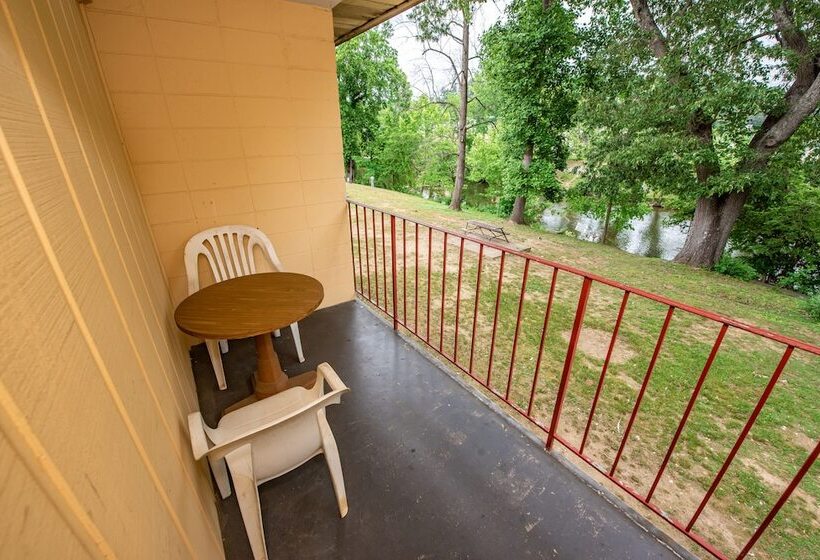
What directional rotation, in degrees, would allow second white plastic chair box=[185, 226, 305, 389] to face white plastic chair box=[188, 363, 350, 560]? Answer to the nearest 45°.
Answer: approximately 45° to its right

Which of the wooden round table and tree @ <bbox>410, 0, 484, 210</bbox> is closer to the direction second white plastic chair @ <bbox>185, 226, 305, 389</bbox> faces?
the wooden round table

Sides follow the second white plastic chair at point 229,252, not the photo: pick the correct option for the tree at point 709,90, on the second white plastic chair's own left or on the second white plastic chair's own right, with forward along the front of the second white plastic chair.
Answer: on the second white plastic chair's own left

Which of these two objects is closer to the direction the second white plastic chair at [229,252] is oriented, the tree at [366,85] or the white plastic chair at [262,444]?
the white plastic chair

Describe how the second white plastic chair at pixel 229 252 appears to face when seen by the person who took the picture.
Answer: facing the viewer and to the right of the viewer

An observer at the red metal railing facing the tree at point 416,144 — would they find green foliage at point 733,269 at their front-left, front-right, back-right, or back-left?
front-right

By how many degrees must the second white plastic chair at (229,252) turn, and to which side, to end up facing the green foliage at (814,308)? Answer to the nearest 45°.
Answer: approximately 45° to its left

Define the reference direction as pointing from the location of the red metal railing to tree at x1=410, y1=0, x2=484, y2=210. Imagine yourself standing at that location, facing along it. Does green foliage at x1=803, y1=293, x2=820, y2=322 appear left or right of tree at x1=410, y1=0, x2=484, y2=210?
right

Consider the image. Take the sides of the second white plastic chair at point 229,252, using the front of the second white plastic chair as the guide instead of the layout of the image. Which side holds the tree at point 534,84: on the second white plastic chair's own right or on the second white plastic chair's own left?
on the second white plastic chair's own left
